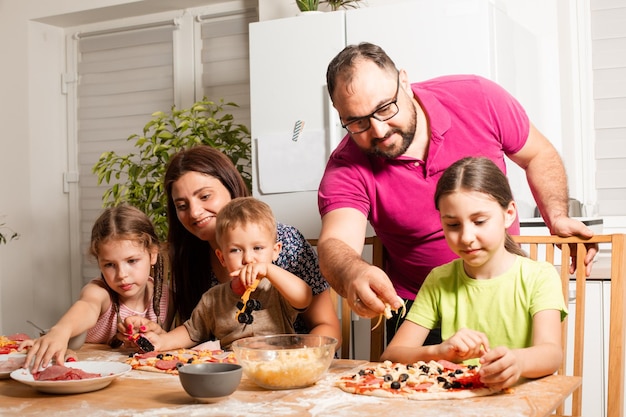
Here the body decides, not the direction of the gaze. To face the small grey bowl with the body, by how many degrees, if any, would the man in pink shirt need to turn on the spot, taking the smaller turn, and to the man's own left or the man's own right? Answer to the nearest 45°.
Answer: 0° — they already face it

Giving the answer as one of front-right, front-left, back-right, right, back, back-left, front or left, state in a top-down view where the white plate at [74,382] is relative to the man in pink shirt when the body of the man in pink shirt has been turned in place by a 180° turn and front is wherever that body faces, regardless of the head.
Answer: back-left

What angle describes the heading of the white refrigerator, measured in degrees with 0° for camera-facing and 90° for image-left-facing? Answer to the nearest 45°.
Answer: approximately 0°

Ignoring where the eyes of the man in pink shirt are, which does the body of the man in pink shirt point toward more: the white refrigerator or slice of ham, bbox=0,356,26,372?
the slice of ham

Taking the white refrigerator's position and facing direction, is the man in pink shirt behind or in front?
in front

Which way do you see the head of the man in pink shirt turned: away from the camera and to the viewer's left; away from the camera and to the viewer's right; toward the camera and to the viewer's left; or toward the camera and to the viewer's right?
toward the camera and to the viewer's left

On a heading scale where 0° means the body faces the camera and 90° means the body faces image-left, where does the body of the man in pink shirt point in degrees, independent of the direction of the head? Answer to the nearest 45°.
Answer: approximately 0°

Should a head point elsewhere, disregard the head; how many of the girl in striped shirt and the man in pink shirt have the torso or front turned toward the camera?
2

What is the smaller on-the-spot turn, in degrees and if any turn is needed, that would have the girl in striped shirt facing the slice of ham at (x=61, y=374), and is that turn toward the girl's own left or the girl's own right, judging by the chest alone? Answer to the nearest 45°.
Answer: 0° — they already face it

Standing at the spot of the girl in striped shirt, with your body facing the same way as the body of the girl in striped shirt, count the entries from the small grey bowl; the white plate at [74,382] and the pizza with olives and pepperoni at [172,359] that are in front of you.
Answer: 3

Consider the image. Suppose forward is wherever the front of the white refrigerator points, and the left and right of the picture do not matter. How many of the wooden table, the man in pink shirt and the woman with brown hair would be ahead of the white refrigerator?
3
